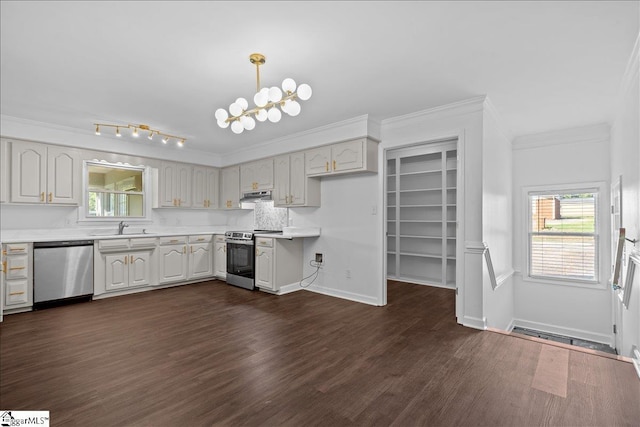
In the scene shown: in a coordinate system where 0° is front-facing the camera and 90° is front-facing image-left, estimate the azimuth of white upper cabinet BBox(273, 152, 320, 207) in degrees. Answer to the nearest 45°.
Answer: approximately 45°

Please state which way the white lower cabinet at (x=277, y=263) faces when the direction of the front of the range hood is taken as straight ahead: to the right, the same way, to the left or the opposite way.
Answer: the same way

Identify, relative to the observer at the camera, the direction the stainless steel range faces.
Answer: facing the viewer and to the left of the viewer

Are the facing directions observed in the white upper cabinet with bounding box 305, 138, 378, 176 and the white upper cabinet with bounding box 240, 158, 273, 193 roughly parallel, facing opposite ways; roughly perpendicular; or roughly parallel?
roughly parallel

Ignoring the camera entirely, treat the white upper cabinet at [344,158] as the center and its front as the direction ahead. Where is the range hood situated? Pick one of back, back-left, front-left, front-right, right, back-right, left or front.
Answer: right

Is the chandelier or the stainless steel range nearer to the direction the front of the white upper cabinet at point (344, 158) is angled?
the chandelier

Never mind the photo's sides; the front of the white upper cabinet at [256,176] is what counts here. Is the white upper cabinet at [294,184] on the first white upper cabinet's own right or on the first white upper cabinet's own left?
on the first white upper cabinet's own left

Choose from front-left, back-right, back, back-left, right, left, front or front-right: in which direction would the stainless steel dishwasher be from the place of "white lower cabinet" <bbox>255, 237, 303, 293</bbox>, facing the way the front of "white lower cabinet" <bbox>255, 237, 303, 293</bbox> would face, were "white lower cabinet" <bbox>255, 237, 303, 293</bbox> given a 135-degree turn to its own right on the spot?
left

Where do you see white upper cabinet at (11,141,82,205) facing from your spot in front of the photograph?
facing the viewer

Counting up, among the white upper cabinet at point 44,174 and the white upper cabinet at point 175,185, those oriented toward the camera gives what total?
2

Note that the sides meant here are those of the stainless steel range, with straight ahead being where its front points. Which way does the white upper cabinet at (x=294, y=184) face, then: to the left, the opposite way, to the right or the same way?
the same way

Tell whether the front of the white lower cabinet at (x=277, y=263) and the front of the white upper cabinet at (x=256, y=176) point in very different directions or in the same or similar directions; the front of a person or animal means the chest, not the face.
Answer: same or similar directions
